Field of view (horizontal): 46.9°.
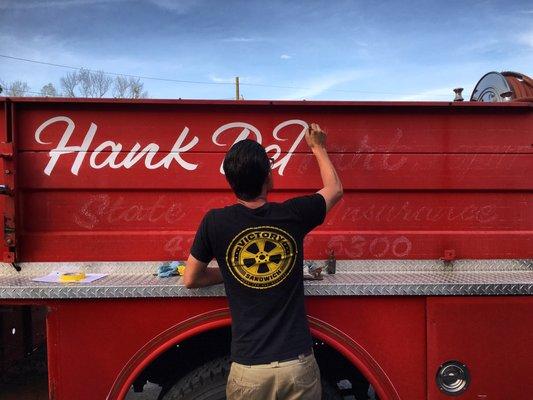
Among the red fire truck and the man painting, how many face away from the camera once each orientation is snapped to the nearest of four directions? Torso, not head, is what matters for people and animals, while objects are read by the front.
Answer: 1

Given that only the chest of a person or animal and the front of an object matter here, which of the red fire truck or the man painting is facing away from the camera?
the man painting

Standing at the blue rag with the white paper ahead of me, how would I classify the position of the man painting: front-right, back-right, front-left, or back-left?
back-left

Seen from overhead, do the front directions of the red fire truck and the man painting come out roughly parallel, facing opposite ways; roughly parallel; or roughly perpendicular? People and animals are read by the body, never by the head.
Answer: roughly perpendicular

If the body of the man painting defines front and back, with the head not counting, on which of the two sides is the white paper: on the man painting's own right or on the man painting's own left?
on the man painting's own left

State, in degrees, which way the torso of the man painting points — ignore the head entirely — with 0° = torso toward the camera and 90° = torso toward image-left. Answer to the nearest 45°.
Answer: approximately 180°
